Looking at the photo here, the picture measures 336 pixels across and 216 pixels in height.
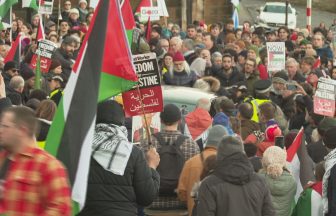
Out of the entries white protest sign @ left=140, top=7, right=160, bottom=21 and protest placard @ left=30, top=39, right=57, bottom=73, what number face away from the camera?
0

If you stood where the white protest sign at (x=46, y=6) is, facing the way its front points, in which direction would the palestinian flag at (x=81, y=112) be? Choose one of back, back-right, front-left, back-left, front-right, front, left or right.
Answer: front

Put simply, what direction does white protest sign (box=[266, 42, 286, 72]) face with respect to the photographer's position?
facing the viewer

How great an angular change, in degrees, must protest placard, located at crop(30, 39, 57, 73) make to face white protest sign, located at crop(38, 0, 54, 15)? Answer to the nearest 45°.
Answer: approximately 180°

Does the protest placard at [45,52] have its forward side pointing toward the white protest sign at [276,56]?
no

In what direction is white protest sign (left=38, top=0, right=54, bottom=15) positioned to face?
toward the camera

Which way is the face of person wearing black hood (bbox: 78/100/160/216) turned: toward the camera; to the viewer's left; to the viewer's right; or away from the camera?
away from the camera

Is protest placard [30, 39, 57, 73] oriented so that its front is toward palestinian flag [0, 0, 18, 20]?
no

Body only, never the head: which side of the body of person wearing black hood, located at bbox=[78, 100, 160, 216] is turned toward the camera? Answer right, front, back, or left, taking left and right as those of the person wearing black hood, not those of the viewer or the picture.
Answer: back

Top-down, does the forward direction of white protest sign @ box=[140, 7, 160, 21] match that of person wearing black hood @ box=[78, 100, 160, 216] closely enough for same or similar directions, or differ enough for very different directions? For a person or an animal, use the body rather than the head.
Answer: very different directions

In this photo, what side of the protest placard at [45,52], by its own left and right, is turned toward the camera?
front

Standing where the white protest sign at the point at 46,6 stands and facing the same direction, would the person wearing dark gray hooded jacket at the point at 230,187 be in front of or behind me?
in front

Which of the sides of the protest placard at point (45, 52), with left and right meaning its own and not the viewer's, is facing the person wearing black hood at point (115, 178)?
front

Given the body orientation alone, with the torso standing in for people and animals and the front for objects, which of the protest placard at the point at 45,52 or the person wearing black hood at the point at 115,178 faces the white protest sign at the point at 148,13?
the person wearing black hood

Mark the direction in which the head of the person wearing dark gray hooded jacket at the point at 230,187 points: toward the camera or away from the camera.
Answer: away from the camera

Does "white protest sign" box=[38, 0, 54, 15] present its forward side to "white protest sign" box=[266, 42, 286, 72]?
no
